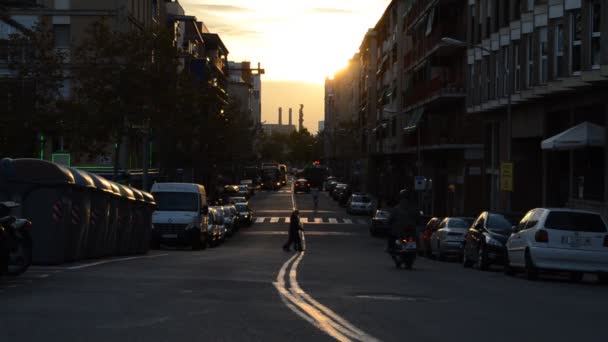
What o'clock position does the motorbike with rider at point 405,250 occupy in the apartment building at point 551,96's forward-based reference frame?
The motorbike with rider is roughly at 11 o'clock from the apartment building.

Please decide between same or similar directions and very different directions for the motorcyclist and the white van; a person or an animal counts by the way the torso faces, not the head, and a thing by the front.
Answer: very different directions

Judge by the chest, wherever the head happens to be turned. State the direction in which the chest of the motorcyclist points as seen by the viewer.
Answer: away from the camera

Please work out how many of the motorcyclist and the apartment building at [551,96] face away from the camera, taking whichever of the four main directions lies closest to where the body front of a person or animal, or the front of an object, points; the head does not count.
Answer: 1

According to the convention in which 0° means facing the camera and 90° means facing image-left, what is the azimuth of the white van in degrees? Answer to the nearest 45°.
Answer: approximately 0°
